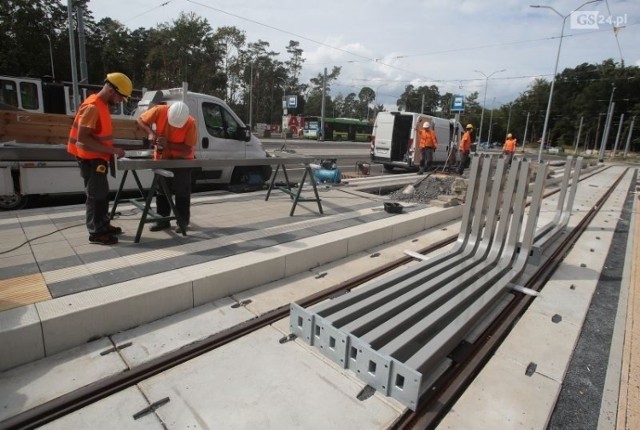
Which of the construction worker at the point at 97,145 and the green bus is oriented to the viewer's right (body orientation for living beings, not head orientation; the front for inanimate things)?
the construction worker

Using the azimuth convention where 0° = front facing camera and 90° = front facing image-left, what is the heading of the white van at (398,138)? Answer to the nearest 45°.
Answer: approximately 225°

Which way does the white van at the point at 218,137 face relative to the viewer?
to the viewer's right

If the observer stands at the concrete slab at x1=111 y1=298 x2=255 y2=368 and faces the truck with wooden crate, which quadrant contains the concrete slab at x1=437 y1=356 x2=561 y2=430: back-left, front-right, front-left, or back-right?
back-right

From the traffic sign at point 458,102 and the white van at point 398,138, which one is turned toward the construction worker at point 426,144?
the traffic sign

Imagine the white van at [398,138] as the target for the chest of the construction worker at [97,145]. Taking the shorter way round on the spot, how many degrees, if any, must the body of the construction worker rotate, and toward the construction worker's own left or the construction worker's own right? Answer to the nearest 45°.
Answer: approximately 45° to the construction worker's own left

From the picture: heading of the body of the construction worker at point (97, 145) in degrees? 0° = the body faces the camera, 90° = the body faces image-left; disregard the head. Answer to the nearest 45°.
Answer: approximately 270°

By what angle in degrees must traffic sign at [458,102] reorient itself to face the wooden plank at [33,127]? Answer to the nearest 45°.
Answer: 0° — it already faces it
